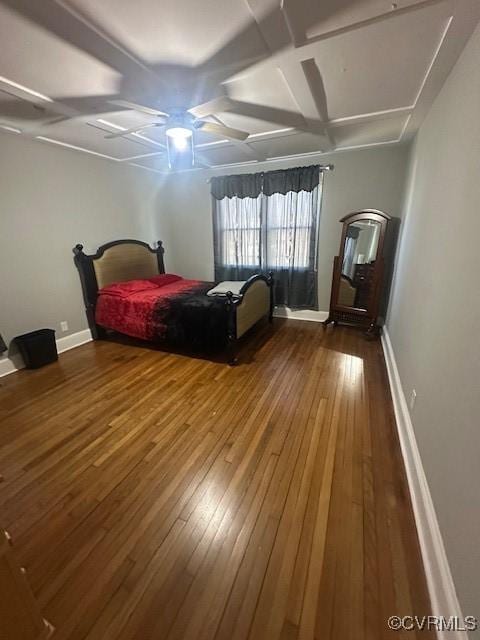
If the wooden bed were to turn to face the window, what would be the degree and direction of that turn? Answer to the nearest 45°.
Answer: approximately 45° to its left

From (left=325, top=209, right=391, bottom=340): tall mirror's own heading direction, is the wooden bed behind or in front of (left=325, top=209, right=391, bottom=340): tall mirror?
in front

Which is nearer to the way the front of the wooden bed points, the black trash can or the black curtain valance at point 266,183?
the black curtain valance

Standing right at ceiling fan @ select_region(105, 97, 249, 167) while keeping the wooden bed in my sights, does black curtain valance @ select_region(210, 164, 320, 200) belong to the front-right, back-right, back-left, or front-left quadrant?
front-right

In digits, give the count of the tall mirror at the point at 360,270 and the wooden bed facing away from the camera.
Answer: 0

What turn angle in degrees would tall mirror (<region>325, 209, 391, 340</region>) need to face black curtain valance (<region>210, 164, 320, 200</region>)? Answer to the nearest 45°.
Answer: approximately 45° to its right

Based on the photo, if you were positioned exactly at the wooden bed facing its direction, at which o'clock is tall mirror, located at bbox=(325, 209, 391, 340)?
The tall mirror is roughly at 11 o'clock from the wooden bed.

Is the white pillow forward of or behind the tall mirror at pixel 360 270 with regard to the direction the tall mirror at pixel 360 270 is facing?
forward

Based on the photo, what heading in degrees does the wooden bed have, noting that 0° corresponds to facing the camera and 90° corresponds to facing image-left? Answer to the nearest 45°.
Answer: approximately 315°

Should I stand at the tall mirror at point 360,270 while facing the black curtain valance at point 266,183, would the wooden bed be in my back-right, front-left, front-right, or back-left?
front-left

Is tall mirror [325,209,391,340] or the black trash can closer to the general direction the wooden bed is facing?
the tall mirror

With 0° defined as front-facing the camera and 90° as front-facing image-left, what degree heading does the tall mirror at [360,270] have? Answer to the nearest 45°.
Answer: approximately 45°

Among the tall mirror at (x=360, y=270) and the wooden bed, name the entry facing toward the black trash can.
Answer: the tall mirror
